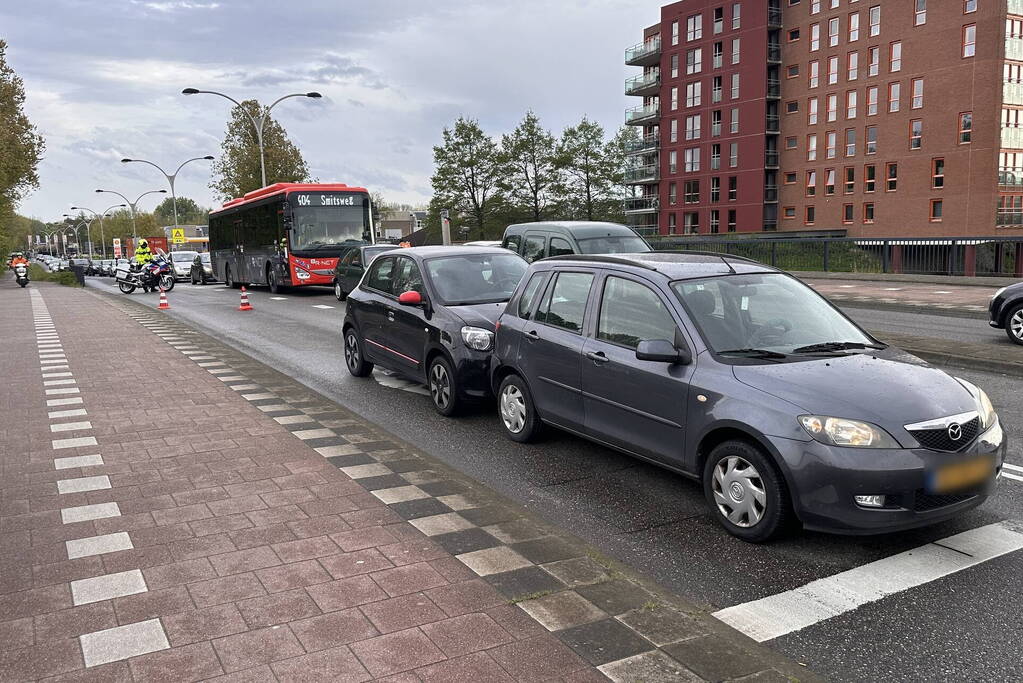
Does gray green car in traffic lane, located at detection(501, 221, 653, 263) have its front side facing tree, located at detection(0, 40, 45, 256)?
no

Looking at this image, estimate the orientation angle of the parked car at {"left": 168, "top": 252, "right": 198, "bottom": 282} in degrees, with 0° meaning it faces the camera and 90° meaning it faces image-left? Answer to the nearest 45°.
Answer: approximately 0°

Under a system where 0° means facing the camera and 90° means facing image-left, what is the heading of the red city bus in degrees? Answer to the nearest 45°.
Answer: approximately 315°

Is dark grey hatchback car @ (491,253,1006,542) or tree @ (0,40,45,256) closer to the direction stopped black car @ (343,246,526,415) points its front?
the dark grey hatchback car

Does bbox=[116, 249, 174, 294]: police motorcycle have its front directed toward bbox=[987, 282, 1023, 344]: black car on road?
no

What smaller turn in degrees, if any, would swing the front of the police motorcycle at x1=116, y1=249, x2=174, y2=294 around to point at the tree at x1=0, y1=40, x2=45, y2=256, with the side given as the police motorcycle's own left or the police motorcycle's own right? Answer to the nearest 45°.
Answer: approximately 135° to the police motorcycle's own left

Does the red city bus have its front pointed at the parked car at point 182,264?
no

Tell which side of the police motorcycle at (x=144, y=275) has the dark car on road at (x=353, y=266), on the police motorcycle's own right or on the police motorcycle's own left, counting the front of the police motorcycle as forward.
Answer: on the police motorcycle's own right

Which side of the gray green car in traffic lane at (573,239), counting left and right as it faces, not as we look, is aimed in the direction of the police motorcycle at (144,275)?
back

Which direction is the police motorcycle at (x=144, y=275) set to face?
to the viewer's right

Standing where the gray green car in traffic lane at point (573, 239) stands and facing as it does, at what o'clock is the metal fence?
The metal fence is roughly at 9 o'clock from the gray green car in traffic lane.

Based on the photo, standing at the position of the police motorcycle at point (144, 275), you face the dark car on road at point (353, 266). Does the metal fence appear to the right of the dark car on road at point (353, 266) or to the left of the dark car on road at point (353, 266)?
left

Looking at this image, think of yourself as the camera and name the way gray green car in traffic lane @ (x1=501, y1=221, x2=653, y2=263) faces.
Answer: facing the viewer and to the right of the viewer

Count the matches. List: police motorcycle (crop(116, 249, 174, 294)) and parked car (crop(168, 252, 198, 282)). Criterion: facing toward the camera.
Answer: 1

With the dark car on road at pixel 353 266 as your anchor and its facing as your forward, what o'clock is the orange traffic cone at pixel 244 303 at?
The orange traffic cone is roughly at 4 o'clock from the dark car on road.
